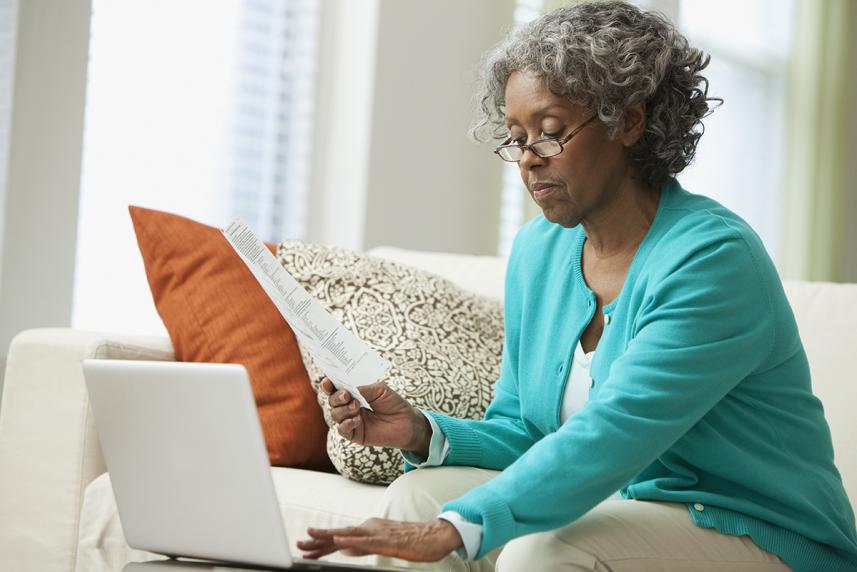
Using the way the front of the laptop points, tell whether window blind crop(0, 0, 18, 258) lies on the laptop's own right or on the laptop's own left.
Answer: on the laptop's own left

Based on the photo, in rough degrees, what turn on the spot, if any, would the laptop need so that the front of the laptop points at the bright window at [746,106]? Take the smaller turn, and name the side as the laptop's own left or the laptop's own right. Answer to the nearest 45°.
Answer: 0° — it already faces it

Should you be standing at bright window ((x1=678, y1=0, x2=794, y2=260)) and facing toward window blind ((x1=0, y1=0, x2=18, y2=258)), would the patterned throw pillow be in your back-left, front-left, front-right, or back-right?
front-left

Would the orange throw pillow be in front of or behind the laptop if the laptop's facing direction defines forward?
in front

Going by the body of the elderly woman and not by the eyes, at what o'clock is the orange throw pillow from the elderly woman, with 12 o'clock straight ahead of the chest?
The orange throw pillow is roughly at 3 o'clock from the elderly woman.

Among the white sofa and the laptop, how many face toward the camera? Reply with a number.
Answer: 1

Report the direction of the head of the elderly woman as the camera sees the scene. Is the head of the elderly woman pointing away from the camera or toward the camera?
toward the camera

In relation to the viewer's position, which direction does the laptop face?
facing away from the viewer and to the right of the viewer

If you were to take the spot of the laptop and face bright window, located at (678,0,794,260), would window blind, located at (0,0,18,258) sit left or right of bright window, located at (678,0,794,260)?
left

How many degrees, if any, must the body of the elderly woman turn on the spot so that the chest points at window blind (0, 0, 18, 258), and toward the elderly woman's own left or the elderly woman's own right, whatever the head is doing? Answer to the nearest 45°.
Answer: approximately 90° to the elderly woman's own right

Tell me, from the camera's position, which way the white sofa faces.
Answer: facing the viewer

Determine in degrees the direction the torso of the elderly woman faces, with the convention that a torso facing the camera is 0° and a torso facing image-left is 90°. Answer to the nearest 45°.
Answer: approximately 45°

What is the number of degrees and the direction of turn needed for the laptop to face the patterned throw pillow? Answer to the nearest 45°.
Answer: approximately 45° to its left

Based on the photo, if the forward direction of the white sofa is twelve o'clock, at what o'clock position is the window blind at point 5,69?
The window blind is roughly at 5 o'clock from the white sofa.

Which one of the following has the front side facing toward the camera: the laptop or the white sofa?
the white sofa
